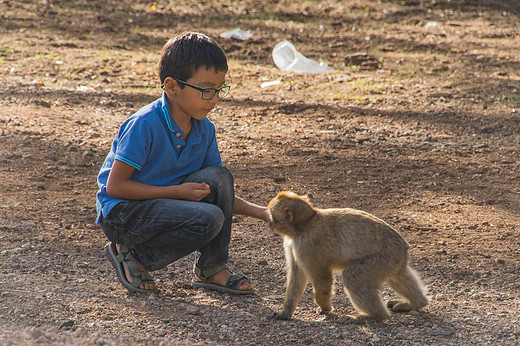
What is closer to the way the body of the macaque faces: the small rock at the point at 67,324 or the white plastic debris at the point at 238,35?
the small rock

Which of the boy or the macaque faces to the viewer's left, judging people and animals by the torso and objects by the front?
the macaque

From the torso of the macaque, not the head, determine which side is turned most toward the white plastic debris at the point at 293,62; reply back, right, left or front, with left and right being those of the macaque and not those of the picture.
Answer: right

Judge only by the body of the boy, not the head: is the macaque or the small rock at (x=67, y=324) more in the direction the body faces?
the macaque

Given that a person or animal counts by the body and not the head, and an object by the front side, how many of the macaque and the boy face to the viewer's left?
1

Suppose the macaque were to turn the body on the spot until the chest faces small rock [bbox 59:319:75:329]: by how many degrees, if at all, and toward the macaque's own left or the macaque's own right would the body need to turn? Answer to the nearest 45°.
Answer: approximately 45° to the macaque's own left

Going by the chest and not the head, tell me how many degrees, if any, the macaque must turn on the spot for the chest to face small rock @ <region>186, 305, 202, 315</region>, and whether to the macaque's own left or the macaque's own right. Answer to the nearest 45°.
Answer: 0° — it already faces it

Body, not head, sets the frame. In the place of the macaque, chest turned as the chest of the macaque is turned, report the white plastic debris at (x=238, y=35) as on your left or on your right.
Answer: on your right

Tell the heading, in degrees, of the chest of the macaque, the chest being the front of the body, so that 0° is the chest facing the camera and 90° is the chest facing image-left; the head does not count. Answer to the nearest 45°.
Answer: approximately 90°

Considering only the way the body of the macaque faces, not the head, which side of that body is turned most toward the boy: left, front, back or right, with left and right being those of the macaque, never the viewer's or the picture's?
front

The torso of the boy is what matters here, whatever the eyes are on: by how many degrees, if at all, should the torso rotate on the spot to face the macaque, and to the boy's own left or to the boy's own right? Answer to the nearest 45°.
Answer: approximately 45° to the boy's own left

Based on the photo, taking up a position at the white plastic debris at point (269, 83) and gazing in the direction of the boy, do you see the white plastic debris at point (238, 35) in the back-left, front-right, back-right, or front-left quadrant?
back-right
